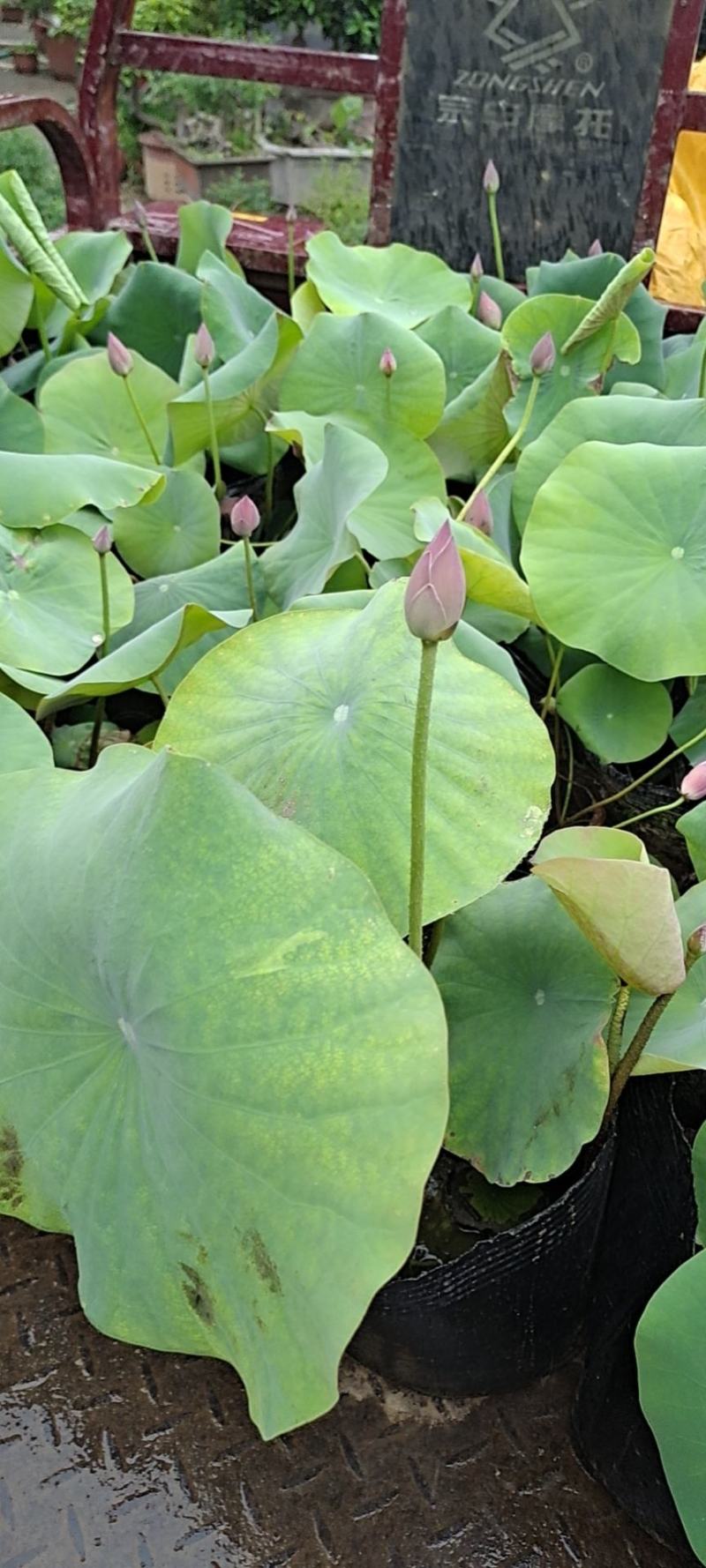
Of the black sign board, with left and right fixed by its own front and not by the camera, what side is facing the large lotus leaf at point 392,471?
front

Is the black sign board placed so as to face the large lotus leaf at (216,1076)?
yes

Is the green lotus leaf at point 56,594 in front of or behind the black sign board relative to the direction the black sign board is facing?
in front

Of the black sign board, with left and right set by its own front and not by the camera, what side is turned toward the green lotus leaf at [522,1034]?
front

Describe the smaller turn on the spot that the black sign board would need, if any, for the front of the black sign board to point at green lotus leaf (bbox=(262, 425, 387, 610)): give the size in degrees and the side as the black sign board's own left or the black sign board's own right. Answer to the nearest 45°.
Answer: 0° — it already faces it

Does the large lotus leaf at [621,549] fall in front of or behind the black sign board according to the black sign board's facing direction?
in front

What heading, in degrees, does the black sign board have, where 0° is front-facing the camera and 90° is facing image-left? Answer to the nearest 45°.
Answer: approximately 0°
